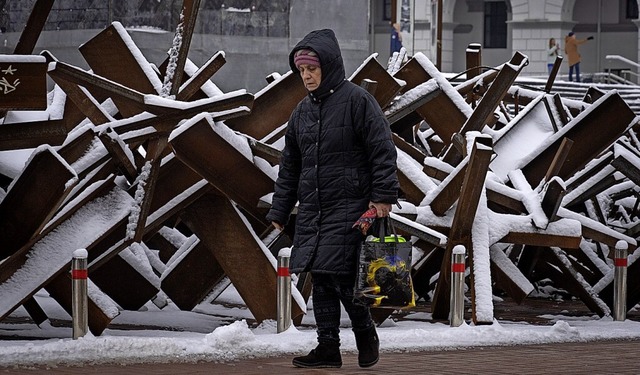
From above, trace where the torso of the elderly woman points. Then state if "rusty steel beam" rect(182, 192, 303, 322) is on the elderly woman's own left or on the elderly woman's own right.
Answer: on the elderly woman's own right

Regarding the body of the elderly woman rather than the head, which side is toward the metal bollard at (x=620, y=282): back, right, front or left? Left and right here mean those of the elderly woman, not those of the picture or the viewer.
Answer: back

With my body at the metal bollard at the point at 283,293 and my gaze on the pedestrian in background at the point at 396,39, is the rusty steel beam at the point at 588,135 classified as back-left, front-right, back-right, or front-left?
front-right

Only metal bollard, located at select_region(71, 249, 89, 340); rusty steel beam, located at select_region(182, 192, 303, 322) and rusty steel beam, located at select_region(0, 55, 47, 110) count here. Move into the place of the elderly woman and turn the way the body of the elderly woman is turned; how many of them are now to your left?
0

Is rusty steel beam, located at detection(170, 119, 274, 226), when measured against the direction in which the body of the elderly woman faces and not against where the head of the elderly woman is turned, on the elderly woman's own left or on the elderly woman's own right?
on the elderly woman's own right

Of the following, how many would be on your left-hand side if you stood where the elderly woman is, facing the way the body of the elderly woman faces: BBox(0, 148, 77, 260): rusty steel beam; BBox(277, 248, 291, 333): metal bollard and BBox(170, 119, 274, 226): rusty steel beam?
0

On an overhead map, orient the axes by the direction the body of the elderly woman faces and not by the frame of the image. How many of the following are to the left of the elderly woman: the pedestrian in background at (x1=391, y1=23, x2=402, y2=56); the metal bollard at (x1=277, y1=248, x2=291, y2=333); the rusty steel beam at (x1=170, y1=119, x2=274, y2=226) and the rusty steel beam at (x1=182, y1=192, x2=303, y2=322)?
0

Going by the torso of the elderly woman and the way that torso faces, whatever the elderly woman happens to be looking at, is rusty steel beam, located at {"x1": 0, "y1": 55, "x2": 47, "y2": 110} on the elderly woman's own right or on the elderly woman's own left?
on the elderly woman's own right

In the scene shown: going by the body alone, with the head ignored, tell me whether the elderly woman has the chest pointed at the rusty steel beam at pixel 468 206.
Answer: no

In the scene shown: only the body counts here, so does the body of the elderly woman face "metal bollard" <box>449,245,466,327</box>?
no

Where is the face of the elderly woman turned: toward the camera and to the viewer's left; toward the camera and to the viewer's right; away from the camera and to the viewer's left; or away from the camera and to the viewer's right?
toward the camera and to the viewer's left

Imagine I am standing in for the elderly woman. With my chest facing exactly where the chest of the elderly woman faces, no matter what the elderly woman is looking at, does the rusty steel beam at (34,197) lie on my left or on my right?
on my right

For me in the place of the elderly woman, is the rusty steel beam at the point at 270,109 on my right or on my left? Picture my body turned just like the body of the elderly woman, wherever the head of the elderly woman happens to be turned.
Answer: on my right
